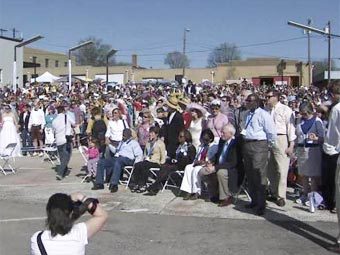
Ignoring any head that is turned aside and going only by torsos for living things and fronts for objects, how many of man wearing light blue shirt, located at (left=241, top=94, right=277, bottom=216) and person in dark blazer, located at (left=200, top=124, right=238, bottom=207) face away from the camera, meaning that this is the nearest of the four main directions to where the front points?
0

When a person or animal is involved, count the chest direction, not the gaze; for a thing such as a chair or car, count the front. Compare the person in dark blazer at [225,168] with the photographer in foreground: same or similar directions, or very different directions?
very different directions

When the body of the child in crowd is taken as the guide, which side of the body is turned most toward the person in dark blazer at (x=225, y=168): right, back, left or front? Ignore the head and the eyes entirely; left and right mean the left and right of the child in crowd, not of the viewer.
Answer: left

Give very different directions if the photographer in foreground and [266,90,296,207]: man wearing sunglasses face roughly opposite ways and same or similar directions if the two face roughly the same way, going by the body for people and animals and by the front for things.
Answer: very different directions

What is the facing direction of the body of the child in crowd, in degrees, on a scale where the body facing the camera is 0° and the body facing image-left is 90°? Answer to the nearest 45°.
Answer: approximately 45°

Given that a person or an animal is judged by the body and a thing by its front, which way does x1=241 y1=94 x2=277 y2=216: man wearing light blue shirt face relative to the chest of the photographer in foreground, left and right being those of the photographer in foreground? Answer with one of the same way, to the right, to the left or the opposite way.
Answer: the opposite way

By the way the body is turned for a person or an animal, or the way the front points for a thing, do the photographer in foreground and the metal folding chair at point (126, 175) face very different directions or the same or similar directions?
very different directions

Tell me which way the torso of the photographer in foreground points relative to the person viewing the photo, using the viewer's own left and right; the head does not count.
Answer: facing away from the viewer and to the right of the viewer

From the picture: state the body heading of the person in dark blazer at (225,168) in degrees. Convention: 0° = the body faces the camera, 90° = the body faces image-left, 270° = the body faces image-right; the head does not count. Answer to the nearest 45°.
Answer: approximately 45°

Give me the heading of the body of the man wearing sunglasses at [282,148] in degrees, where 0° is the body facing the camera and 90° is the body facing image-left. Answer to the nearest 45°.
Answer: approximately 45°

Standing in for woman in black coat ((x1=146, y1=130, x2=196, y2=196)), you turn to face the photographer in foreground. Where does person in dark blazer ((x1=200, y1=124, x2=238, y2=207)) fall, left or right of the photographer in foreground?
left
